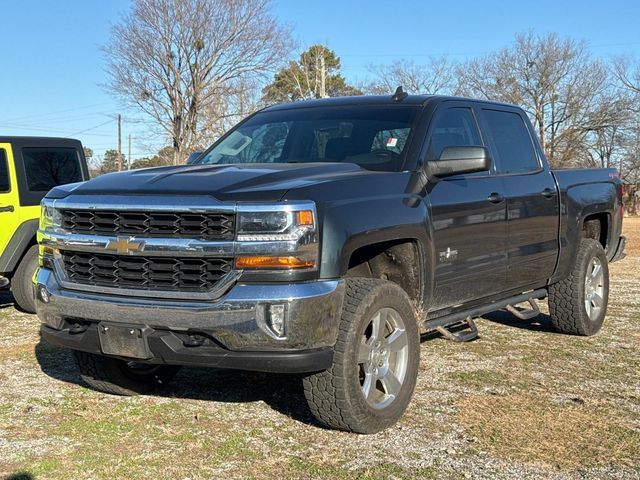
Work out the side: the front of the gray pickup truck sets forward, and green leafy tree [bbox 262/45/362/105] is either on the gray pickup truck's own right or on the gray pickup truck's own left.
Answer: on the gray pickup truck's own right

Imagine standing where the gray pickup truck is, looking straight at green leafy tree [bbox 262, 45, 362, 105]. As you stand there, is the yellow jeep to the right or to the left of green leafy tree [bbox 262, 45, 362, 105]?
left

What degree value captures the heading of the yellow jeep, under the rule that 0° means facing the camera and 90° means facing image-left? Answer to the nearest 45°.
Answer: approximately 45°

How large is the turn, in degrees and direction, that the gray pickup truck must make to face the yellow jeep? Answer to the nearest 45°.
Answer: approximately 90° to its right

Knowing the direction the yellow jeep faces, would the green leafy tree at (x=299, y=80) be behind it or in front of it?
behind

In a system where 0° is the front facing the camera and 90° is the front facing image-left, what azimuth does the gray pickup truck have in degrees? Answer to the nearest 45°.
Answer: approximately 45°
